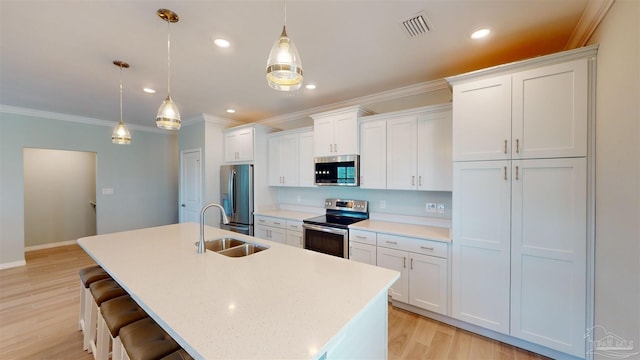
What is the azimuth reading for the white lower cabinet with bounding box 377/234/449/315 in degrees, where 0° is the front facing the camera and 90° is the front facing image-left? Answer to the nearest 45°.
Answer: approximately 45°

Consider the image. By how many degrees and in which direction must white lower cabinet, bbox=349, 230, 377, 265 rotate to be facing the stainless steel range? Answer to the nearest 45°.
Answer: approximately 90° to its right

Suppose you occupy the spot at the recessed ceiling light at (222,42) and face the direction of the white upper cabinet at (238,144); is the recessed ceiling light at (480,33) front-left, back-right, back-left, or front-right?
back-right

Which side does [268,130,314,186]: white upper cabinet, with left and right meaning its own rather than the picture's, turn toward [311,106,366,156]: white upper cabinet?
left

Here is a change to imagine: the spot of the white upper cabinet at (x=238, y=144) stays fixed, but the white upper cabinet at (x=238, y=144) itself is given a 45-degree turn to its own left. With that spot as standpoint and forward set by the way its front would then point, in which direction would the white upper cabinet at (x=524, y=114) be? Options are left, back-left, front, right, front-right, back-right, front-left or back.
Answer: front-left

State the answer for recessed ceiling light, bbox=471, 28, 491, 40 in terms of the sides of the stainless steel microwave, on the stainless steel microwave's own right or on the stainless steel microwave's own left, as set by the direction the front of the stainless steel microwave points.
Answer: on the stainless steel microwave's own left

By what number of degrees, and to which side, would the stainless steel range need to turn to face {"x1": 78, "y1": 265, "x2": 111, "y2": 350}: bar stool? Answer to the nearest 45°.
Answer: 0° — it already faces it
